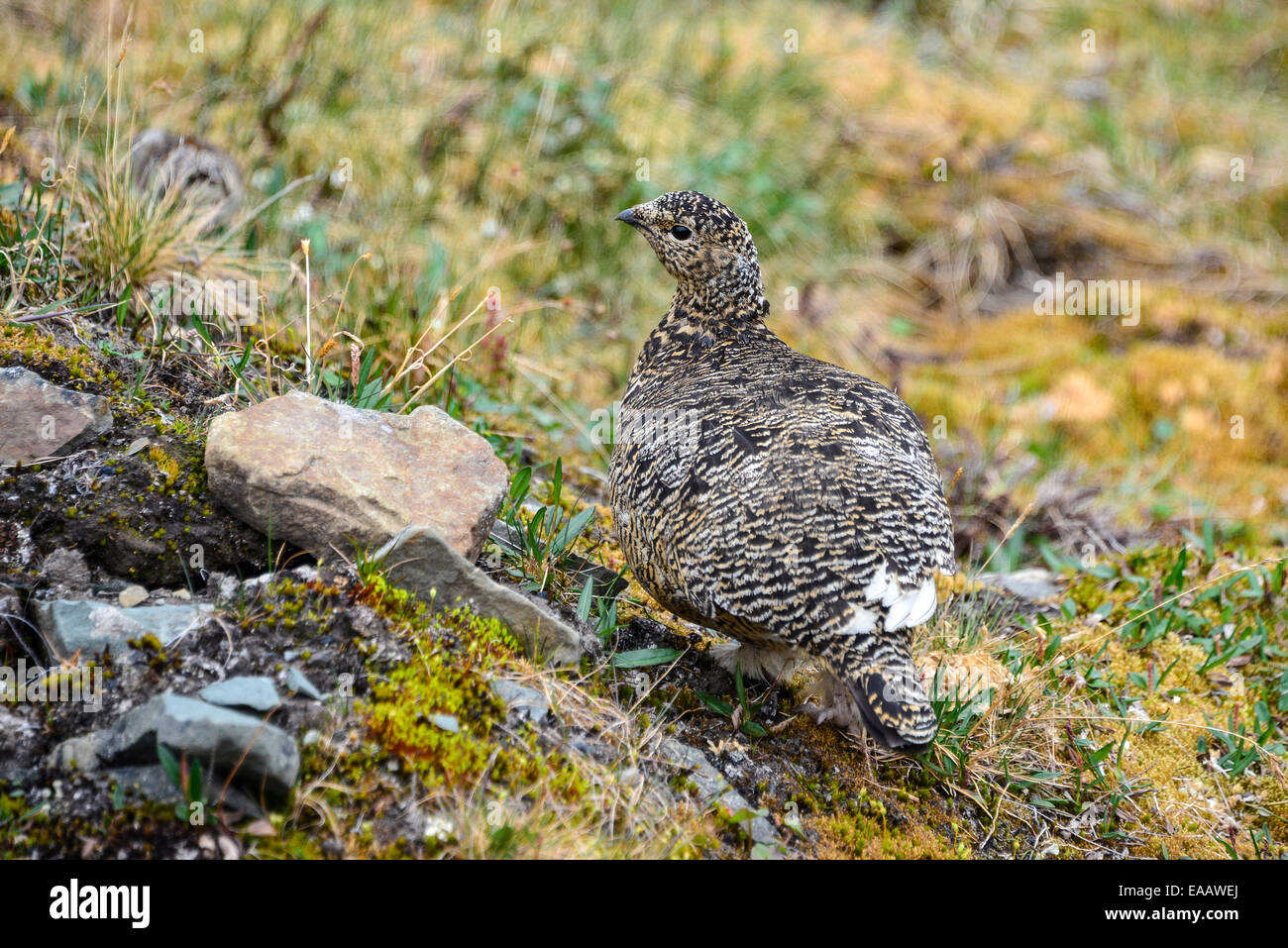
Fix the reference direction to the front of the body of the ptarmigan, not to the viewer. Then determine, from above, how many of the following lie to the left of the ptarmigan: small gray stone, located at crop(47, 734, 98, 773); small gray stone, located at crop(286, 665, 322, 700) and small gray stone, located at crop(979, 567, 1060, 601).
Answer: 2

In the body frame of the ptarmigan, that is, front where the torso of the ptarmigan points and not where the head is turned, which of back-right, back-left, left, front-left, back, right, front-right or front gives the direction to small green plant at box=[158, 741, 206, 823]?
left

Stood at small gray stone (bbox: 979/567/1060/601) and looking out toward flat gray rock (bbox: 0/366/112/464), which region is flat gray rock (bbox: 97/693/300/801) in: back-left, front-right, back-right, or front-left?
front-left

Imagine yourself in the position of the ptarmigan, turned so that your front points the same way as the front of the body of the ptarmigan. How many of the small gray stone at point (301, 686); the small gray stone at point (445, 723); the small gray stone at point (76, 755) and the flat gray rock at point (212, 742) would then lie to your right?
0

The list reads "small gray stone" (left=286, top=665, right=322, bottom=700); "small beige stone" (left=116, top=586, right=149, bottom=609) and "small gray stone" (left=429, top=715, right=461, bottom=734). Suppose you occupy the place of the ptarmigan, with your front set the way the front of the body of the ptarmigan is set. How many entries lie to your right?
0

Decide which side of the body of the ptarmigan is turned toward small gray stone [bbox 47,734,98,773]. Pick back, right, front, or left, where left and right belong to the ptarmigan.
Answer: left

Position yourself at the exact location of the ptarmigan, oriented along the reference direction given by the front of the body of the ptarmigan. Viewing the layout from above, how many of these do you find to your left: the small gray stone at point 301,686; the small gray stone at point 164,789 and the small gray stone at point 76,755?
3

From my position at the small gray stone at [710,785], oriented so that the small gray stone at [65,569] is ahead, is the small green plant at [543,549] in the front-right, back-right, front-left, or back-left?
front-right

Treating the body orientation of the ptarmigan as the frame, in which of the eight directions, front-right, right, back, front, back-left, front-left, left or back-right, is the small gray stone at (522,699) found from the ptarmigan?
left

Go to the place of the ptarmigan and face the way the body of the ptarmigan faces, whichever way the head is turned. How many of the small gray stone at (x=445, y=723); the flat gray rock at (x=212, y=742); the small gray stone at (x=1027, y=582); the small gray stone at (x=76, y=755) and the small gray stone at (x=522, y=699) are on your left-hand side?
4

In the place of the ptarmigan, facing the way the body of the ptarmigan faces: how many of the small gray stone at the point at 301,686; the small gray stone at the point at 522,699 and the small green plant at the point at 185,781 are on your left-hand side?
3

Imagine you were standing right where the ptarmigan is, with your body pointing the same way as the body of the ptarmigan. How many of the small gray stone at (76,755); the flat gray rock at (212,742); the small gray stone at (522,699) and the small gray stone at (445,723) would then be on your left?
4

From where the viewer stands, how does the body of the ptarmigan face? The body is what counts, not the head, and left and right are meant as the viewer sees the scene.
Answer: facing away from the viewer and to the left of the viewer

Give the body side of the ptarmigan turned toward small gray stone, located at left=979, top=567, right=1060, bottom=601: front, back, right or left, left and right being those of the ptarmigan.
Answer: right

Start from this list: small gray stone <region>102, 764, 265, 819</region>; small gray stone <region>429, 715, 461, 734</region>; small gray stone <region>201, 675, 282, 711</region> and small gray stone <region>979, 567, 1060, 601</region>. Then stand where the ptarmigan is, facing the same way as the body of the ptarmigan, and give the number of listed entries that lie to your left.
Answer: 3

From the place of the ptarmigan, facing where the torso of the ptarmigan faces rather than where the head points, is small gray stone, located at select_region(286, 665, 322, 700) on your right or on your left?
on your left
